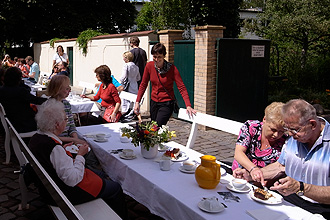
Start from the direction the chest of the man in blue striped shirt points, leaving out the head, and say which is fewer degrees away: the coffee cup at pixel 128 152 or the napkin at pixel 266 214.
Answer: the napkin

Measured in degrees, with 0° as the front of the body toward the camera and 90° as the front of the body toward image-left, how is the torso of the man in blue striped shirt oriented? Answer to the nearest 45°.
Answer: approximately 45°

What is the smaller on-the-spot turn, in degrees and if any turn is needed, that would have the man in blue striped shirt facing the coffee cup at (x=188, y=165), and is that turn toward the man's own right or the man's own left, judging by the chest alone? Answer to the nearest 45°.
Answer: approximately 45° to the man's own right

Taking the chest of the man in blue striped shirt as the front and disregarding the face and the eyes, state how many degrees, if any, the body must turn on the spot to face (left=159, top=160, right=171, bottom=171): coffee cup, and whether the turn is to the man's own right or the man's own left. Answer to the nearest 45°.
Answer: approximately 45° to the man's own right

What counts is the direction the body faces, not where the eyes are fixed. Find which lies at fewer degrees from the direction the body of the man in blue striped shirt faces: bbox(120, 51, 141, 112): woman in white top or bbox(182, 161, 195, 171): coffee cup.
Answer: the coffee cup

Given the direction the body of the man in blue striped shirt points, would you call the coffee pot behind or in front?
in front

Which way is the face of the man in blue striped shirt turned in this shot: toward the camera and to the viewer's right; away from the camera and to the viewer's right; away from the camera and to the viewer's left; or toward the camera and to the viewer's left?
toward the camera and to the viewer's left

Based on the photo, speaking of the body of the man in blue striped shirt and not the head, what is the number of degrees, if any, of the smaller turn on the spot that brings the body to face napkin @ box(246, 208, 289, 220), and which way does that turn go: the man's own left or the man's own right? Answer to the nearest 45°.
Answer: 0° — they already face it

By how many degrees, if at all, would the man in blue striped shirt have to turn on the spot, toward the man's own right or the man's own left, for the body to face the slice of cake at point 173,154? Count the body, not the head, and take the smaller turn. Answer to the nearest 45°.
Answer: approximately 90° to the man's own right

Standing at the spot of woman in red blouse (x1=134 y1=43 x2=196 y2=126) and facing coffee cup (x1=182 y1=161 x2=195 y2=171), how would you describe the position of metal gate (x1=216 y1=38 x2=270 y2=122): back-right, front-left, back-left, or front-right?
back-left

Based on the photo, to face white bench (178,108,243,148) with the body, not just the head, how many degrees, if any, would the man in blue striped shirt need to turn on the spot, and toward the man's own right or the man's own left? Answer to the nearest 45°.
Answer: approximately 90° to the man's own right
